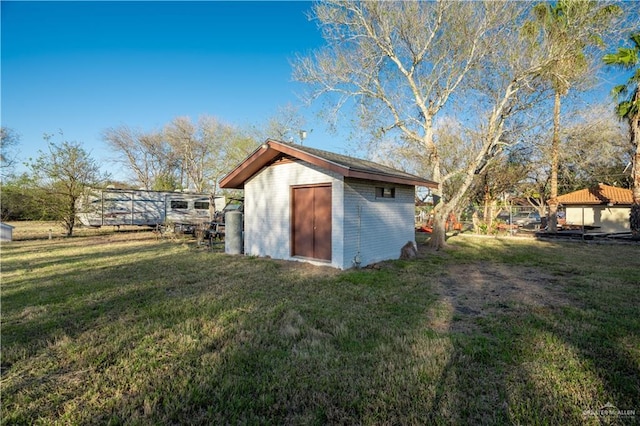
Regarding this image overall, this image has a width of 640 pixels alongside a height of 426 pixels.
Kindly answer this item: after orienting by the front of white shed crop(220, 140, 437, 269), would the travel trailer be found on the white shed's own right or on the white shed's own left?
on the white shed's own right

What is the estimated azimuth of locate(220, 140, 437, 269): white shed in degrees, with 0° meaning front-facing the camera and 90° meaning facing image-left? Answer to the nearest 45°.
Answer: approximately 45°

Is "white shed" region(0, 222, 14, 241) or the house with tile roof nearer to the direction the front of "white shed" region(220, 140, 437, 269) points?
the white shed

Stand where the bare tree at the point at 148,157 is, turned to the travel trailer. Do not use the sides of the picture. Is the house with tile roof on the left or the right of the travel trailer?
left

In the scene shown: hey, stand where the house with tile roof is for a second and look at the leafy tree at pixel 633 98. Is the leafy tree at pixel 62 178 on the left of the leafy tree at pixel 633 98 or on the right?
right

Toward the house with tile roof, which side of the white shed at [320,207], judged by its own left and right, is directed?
back

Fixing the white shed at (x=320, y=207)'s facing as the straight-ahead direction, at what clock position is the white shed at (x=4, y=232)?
the white shed at (x=4, y=232) is roughly at 2 o'clock from the white shed at (x=320, y=207).
